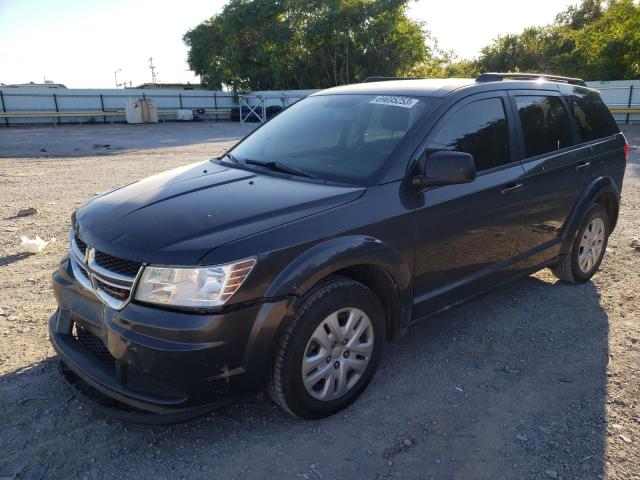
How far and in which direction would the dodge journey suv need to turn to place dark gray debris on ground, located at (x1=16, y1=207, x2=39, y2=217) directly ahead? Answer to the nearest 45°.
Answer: approximately 90° to its right

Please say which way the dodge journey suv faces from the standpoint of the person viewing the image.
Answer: facing the viewer and to the left of the viewer

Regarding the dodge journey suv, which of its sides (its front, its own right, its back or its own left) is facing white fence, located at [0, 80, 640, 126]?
right

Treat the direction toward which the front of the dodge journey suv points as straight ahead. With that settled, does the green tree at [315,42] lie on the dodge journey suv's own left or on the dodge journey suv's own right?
on the dodge journey suv's own right
